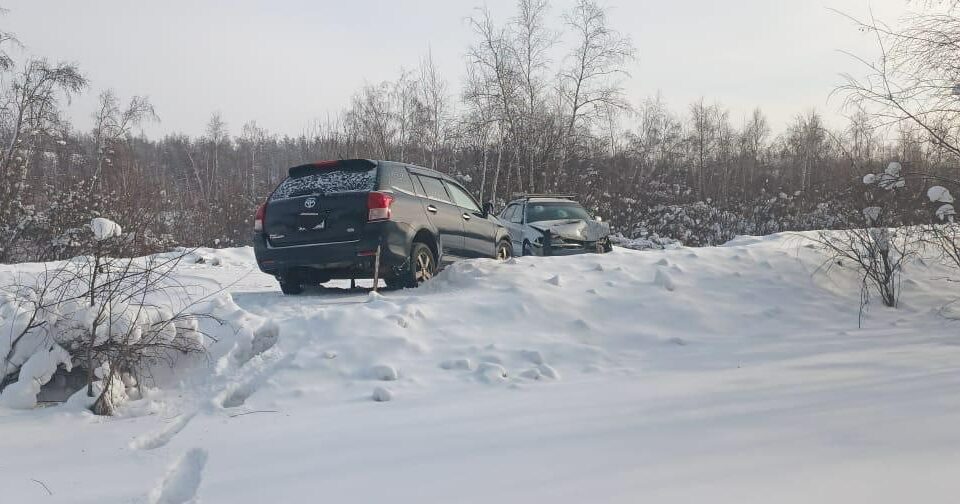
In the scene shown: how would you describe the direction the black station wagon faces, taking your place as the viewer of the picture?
facing away from the viewer and to the right of the viewer

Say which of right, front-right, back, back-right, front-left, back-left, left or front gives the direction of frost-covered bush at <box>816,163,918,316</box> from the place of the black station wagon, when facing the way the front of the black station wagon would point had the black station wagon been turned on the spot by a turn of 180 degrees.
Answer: back-left

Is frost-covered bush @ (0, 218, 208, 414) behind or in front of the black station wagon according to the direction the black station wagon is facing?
behind
